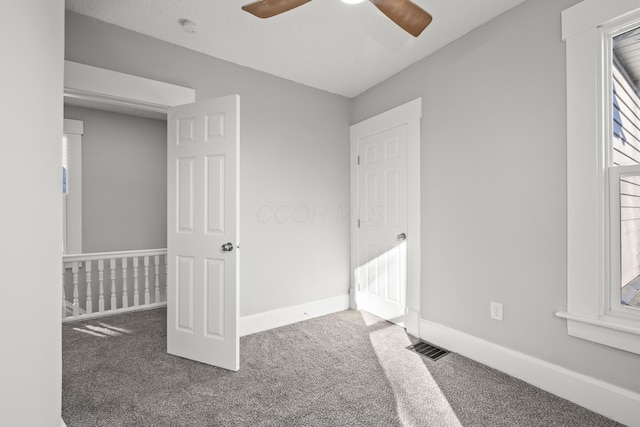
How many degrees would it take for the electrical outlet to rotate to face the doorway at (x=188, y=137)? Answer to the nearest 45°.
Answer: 0° — it already faces it

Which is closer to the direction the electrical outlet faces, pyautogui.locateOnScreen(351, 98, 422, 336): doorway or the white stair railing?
the white stair railing

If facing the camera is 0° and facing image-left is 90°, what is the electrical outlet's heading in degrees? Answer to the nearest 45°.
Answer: approximately 45°
